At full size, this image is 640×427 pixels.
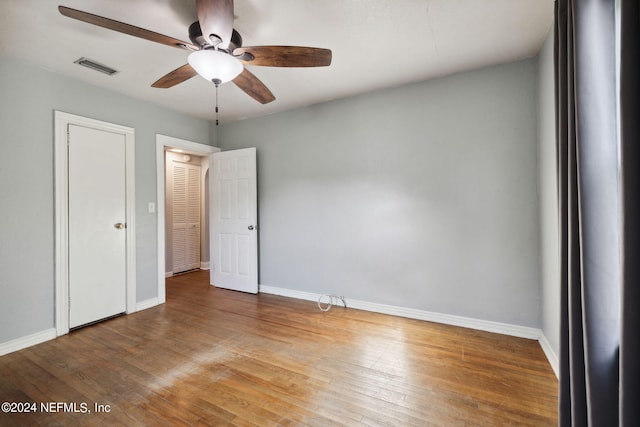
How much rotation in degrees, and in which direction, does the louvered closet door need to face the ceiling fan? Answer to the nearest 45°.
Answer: approximately 45° to its right

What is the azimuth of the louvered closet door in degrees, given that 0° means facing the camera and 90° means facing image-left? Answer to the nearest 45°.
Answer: approximately 315°

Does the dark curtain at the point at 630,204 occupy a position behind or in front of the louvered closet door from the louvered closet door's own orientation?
in front

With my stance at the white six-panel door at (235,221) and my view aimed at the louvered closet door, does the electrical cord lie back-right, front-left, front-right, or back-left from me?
back-right

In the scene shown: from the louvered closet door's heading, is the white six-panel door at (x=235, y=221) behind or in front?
in front
